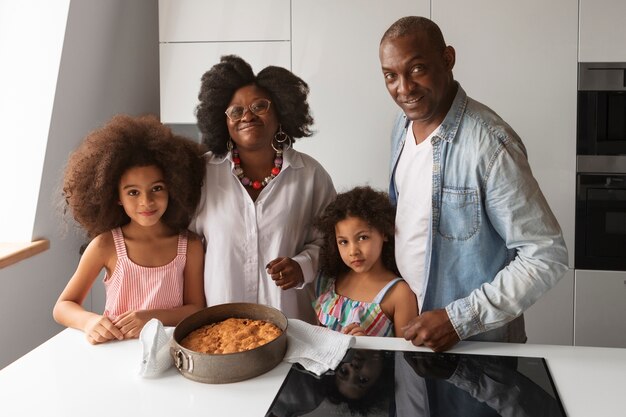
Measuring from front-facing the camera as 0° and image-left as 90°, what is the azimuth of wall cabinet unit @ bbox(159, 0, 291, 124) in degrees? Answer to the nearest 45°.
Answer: approximately 0°

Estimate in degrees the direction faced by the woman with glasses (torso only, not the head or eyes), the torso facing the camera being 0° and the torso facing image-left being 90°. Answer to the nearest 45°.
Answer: approximately 0°

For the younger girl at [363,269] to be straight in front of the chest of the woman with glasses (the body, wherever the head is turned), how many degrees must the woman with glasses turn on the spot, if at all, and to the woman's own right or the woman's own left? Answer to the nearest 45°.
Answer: approximately 90° to the woman's own left

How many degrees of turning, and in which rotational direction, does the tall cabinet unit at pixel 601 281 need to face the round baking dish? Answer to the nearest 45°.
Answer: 0° — it already faces it
